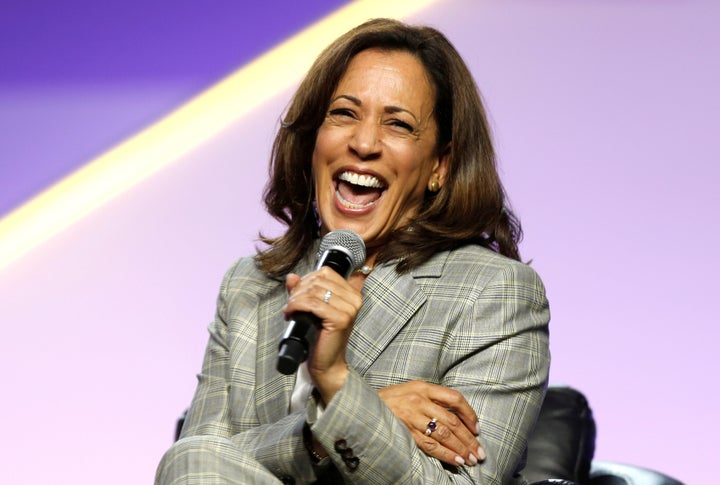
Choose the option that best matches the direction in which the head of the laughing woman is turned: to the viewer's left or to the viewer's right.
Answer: to the viewer's left

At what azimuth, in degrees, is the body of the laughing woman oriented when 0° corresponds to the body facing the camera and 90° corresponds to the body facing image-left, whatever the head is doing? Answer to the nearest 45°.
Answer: approximately 45°
